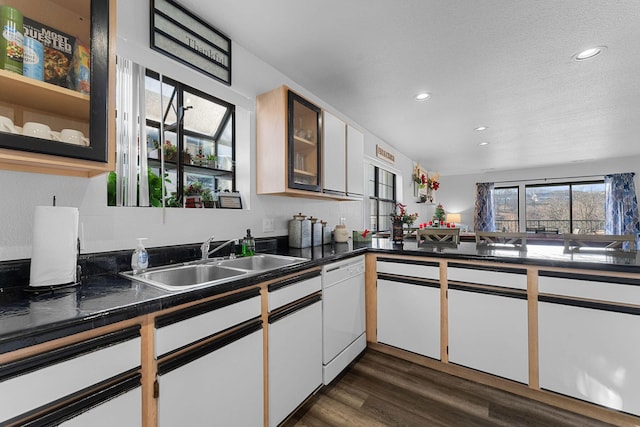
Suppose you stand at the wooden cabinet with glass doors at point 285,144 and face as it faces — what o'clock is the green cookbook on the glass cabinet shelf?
The green cookbook on the glass cabinet shelf is roughly at 3 o'clock from the wooden cabinet with glass doors.

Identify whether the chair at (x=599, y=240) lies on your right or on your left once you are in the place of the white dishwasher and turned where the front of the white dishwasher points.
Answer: on your left
